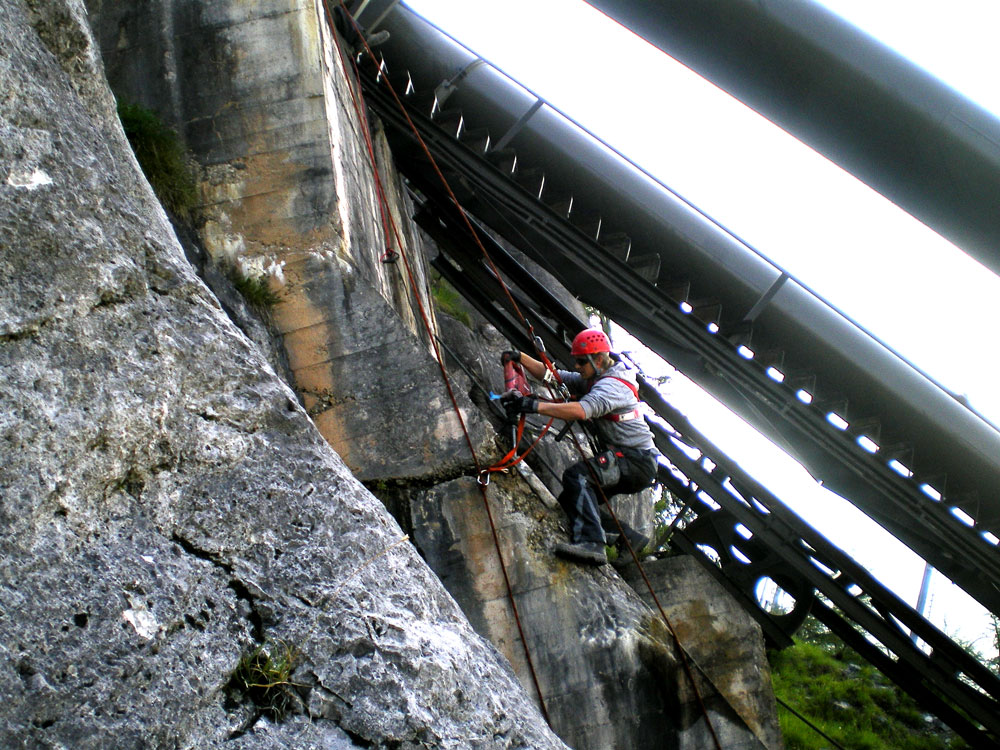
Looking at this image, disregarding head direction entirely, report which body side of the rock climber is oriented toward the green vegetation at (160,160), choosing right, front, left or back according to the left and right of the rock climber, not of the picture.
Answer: front

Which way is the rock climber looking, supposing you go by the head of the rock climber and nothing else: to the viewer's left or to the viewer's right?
to the viewer's left

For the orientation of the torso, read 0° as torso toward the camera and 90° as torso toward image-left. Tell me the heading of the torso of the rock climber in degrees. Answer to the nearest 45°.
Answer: approximately 90°

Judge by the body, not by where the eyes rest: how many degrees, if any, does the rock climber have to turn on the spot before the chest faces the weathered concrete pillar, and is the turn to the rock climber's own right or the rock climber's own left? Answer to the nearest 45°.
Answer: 0° — they already face it

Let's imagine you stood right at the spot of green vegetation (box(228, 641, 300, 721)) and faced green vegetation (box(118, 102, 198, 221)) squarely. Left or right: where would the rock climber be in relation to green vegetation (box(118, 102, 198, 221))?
right

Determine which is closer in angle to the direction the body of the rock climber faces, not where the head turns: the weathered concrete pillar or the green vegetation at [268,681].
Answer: the weathered concrete pillar

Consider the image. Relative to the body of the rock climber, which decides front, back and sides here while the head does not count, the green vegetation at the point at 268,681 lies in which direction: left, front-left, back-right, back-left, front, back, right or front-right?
left
